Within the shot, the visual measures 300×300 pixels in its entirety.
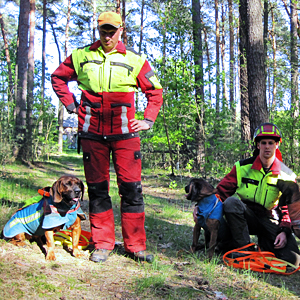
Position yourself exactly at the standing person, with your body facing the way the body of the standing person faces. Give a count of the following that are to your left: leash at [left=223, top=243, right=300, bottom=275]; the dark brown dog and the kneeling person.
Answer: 3

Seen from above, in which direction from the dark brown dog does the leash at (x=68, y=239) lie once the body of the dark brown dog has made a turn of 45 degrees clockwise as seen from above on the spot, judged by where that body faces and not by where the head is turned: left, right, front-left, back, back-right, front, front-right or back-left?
front

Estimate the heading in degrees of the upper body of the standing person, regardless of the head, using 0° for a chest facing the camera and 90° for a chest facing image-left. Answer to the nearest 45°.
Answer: approximately 0°

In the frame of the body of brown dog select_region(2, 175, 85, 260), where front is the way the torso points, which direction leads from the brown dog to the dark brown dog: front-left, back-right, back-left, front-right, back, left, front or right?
front-left

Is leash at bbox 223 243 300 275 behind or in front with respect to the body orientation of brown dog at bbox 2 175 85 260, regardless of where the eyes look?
in front

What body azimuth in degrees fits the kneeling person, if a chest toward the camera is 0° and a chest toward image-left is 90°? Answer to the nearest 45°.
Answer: approximately 0°

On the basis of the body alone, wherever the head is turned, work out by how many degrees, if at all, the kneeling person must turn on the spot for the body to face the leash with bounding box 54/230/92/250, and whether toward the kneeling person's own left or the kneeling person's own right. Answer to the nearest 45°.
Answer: approximately 90° to the kneeling person's own right

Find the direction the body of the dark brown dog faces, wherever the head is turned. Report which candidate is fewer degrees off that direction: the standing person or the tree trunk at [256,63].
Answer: the standing person

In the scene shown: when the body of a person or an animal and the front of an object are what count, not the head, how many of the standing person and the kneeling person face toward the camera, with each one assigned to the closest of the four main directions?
2

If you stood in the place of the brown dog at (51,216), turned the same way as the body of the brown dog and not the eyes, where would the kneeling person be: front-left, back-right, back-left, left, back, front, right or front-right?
front-left

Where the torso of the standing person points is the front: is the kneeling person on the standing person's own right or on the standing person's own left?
on the standing person's own left

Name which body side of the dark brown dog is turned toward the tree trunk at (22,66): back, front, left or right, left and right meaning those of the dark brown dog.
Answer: right

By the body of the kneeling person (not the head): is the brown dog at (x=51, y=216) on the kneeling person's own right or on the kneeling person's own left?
on the kneeling person's own right

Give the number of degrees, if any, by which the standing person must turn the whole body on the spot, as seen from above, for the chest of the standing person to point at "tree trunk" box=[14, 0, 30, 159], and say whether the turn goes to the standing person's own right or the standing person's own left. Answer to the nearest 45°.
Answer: approximately 180°
